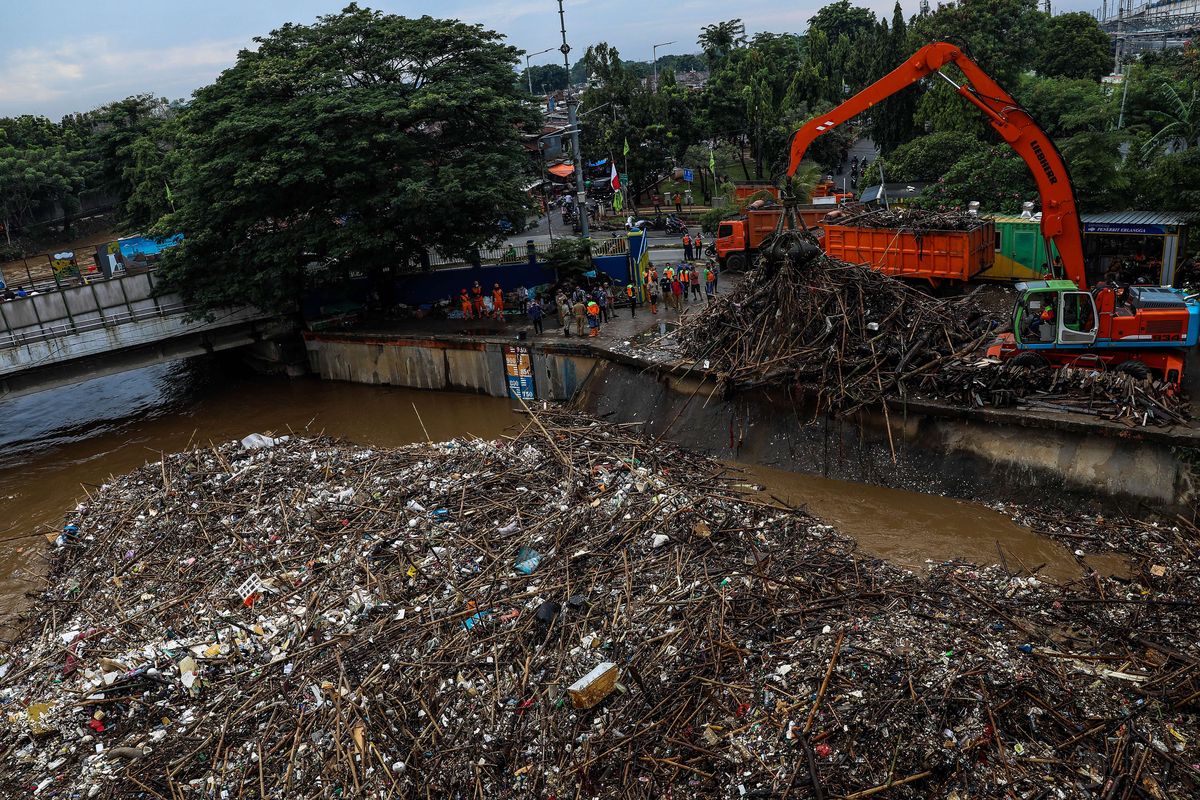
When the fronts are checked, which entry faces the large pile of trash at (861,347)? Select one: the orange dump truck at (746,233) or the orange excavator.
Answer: the orange excavator

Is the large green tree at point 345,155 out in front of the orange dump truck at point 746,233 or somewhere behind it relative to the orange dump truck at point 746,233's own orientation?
in front

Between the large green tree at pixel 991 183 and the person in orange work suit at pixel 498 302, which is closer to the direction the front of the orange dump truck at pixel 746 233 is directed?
the person in orange work suit

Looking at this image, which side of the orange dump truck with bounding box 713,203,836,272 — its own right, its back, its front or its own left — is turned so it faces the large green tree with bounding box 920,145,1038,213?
back

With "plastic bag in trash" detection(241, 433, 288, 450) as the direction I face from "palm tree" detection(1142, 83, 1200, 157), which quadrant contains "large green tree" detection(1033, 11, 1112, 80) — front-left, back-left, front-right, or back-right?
back-right

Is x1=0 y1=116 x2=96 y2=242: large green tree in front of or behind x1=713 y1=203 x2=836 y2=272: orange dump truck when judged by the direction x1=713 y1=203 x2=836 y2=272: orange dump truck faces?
in front

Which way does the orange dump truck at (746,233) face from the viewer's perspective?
to the viewer's left

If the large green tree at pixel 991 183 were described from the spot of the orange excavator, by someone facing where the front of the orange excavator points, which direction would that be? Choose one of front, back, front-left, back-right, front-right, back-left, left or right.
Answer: right

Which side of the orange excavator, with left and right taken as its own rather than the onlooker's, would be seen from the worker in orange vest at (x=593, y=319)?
front

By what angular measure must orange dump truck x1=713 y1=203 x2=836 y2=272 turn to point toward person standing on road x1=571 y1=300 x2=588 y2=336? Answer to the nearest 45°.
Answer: approximately 45° to its left

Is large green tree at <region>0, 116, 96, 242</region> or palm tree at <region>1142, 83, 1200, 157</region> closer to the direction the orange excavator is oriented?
the large green tree

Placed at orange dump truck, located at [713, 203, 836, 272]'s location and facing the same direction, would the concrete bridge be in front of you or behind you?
in front

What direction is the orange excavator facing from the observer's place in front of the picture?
facing to the left of the viewer

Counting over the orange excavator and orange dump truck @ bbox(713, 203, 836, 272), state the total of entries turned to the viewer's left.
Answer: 2

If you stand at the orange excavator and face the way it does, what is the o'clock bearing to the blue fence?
The blue fence is roughly at 1 o'clock from the orange excavator.

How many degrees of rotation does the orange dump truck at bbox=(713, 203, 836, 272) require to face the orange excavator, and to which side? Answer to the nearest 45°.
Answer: approximately 135° to its left
